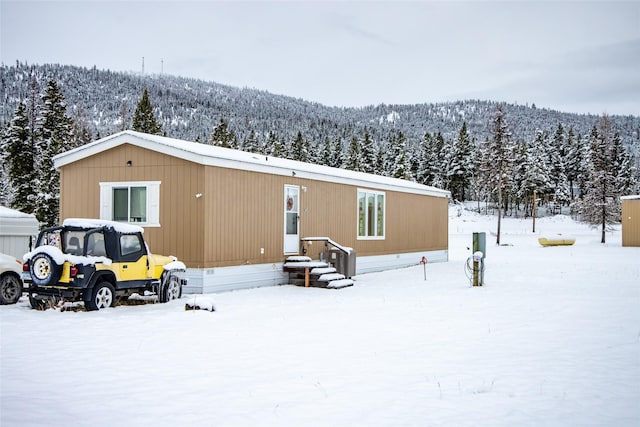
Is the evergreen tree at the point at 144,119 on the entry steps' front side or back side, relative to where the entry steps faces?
on the back side

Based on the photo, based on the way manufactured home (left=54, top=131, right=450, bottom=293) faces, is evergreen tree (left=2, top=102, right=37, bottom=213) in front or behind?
behind

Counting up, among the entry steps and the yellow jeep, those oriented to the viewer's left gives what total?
0

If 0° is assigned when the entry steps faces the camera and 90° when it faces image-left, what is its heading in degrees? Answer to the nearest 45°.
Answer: approximately 315°

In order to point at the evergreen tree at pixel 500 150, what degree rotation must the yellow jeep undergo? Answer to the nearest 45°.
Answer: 0° — it already faces it

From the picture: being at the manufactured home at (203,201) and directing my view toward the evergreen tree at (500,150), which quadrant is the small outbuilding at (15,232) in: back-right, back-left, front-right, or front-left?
back-left

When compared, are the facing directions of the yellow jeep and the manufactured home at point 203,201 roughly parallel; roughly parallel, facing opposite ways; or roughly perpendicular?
roughly perpendicular

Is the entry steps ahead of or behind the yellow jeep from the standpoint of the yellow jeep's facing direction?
ahead

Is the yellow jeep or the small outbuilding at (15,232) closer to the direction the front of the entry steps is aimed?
the yellow jeep

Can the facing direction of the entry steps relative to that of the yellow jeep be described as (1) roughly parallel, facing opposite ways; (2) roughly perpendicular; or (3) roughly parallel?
roughly perpendicular

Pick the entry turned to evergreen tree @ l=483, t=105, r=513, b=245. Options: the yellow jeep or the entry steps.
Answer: the yellow jeep

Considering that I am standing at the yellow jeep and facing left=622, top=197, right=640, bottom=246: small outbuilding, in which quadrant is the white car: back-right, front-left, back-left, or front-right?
back-left

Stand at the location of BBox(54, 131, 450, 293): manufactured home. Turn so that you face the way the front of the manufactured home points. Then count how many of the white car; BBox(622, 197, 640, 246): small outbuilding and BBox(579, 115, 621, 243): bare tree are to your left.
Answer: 2

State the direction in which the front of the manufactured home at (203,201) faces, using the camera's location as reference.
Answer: facing the viewer and to the right of the viewer

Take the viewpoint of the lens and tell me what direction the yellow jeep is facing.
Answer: facing away from the viewer and to the right of the viewer

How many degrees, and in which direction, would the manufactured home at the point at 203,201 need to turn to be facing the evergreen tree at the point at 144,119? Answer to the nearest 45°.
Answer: approximately 135° to its left
